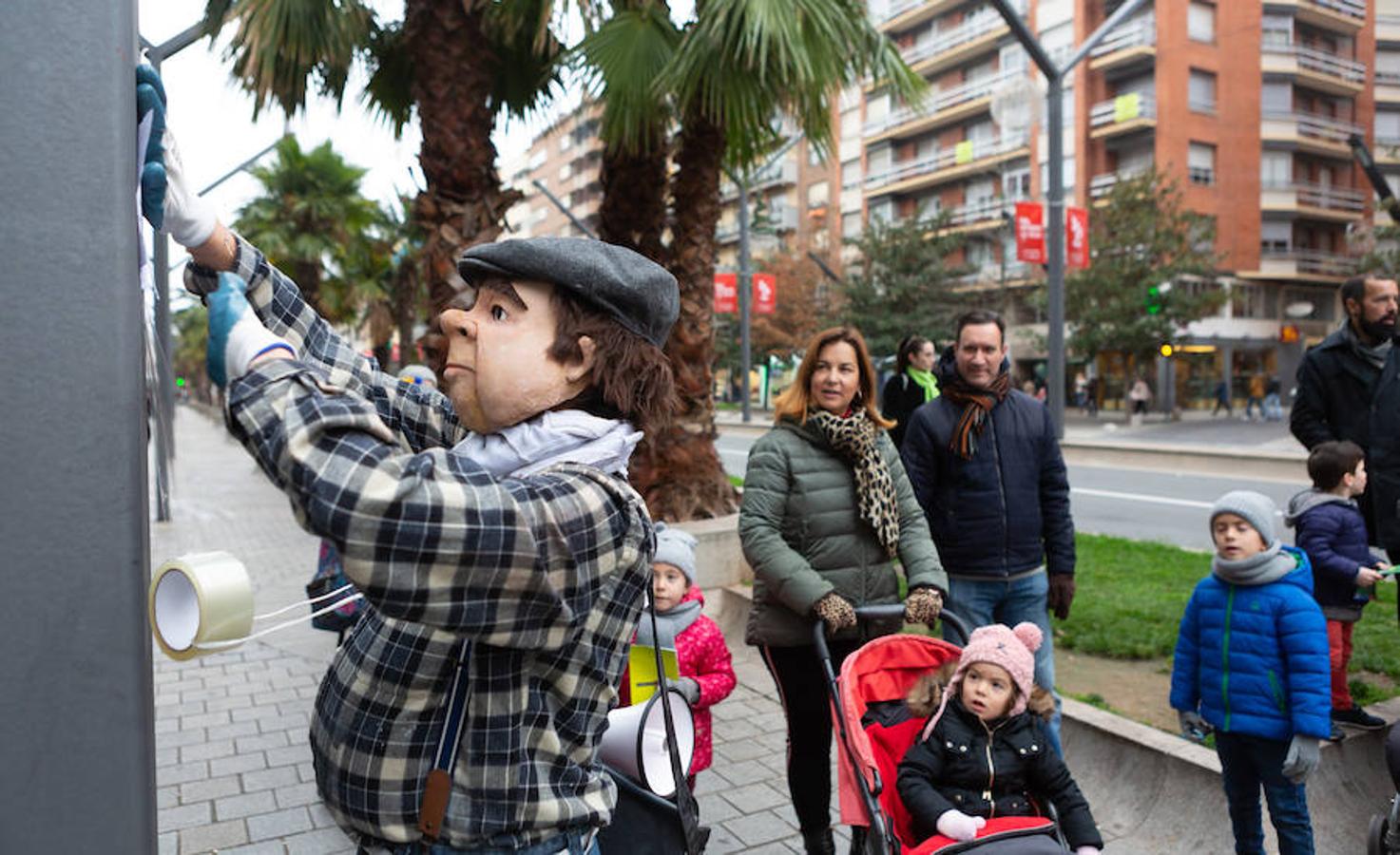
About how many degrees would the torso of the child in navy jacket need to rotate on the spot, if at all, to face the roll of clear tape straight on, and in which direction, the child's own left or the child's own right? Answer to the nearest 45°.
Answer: approximately 90° to the child's own right

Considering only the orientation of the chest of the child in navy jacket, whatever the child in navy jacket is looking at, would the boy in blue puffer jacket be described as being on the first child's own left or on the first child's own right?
on the first child's own right

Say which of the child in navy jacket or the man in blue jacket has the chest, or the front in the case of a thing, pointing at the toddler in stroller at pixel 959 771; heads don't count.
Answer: the man in blue jacket

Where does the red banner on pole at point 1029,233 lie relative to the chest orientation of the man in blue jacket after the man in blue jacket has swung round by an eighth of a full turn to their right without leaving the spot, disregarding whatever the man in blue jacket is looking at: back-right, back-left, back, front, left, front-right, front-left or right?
back-right

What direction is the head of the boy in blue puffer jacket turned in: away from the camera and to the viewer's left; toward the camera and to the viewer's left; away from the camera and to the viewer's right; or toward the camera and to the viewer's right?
toward the camera and to the viewer's left

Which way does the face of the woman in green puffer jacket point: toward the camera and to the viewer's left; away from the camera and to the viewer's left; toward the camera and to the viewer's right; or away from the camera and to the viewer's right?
toward the camera and to the viewer's left

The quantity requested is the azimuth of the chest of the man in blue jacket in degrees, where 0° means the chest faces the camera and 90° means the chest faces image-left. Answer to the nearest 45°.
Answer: approximately 0°

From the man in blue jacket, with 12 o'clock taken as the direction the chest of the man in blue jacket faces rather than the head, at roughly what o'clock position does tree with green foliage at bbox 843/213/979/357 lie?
The tree with green foliage is roughly at 6 o'clock from the man in blue jacket.

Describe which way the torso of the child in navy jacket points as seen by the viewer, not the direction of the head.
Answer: to the viewer's right

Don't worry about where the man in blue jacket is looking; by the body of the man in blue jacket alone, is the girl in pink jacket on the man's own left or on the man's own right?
on the man's own right

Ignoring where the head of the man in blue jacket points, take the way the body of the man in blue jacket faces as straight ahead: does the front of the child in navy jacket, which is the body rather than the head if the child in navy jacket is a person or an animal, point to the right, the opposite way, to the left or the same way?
to the left

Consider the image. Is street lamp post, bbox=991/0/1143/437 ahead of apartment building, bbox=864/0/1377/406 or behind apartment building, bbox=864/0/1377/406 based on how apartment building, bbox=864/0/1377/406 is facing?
ahead

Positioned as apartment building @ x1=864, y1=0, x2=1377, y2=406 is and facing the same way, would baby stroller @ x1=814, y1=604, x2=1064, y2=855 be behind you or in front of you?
in front
